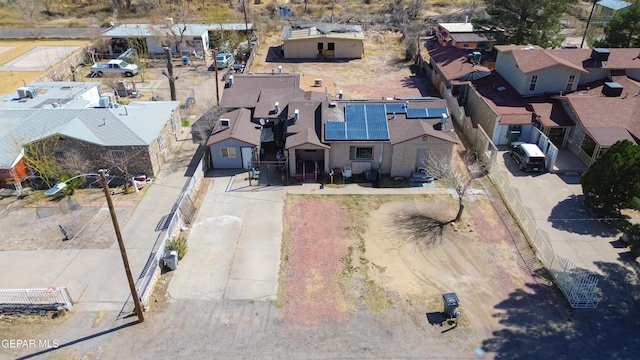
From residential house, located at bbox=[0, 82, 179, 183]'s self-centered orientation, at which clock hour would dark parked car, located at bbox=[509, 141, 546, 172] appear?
The dark parked car is roughly at 10 o'clock from the residential house.

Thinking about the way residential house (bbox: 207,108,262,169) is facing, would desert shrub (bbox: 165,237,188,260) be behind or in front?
in front

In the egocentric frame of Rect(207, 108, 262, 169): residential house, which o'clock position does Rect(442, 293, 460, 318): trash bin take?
The trash bin is roughly at 11 o'clock from the residential house.

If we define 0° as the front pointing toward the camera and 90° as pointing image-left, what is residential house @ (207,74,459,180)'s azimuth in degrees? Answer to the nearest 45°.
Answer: approximately 0°

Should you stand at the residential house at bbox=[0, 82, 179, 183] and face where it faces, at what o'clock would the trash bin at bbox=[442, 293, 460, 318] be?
The trash bin is roughly at 11 o'clock from the residential house.

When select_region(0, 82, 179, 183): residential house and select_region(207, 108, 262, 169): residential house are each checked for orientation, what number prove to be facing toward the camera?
2

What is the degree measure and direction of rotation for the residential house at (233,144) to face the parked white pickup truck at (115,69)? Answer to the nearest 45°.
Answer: approximately 135° to its right

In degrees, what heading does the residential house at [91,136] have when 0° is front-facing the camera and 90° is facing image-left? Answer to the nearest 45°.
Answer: approximately 0°

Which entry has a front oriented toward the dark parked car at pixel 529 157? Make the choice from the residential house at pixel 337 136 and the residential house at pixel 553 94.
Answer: the residential house at pixel 553 94

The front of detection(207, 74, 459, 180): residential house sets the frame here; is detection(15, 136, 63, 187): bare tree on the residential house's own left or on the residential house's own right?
on the residential house's own right

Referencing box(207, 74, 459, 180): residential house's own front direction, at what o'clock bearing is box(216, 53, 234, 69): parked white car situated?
The parked white car is roughly at 5 o'clock from the residential house.
